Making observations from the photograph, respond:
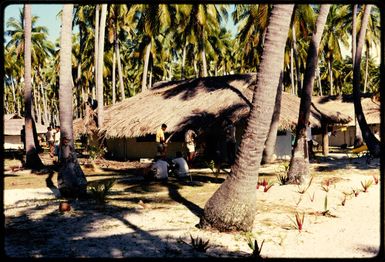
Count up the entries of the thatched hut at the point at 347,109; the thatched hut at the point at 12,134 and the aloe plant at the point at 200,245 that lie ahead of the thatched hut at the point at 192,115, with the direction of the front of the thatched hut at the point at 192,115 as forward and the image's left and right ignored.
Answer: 1

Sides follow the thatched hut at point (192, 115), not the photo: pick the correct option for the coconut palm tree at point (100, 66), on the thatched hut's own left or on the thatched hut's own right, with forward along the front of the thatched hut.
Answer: on the thatched hut's own right

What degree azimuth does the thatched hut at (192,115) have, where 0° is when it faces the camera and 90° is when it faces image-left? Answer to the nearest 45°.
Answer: approximately 0°

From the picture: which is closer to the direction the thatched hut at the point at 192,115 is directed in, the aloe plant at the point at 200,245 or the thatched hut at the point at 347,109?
the aloe plant

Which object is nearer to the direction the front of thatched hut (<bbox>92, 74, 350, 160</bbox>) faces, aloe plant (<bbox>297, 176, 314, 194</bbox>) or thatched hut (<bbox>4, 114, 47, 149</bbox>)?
the aloe plant

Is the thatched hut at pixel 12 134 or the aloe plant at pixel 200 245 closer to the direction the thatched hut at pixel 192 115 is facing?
the aloe plant

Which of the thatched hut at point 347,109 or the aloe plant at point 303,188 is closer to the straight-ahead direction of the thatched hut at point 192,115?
the aloe plant

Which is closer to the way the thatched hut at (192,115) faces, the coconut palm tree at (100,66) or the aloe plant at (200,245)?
the aloe plant

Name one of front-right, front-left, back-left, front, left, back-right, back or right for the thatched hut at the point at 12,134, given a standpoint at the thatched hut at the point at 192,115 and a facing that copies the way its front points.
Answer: back-right

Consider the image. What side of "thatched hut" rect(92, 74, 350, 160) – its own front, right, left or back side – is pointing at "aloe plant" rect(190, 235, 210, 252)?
front

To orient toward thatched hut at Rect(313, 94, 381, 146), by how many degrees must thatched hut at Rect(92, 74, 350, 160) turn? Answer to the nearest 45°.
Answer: approximately 135° to its left

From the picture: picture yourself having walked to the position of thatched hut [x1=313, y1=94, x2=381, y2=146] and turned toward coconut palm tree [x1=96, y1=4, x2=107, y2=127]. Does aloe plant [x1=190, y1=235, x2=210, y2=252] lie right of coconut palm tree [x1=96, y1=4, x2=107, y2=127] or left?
left

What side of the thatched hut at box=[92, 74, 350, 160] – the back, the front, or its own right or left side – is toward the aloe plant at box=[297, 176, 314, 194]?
front
